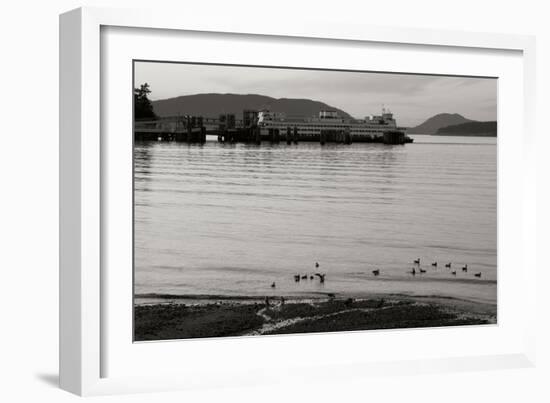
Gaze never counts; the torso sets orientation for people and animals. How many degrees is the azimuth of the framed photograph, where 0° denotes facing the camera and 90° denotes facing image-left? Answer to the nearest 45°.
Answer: approximately 315°
